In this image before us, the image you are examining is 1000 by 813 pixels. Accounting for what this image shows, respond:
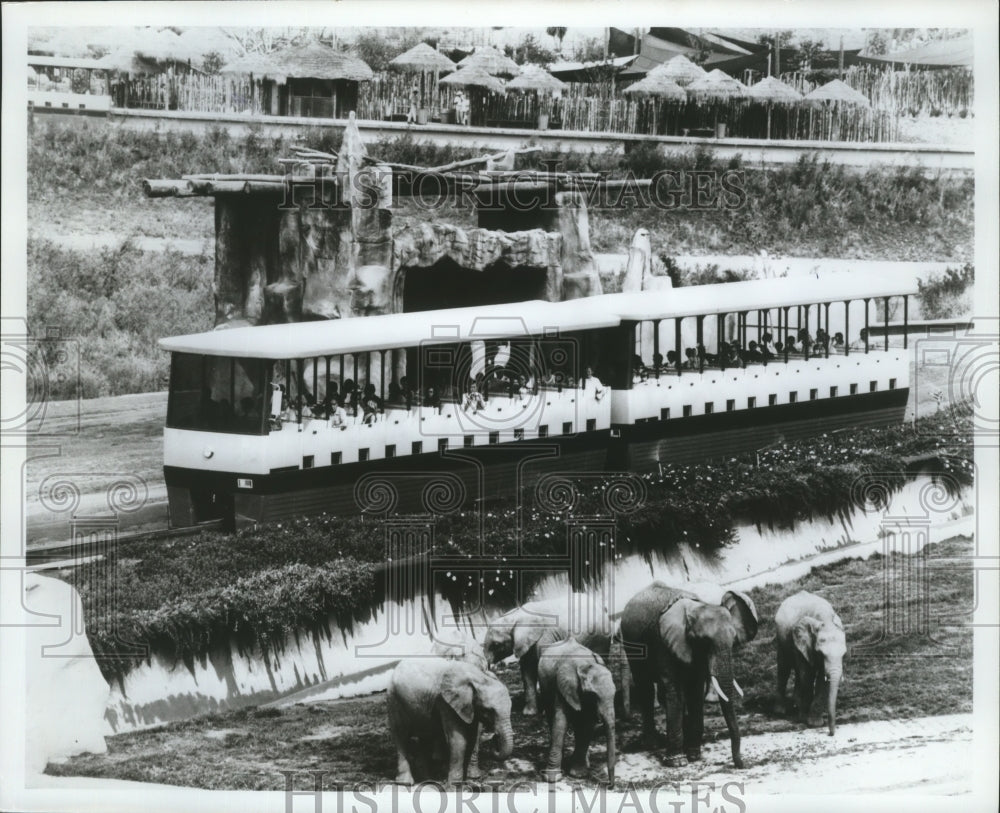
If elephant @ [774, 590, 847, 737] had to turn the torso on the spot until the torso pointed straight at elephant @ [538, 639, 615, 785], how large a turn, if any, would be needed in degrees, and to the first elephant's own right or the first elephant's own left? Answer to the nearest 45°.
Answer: approximately 90° to the first elephant's own right

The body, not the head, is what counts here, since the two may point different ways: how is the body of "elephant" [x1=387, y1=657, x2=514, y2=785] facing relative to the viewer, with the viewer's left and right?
facing to the right of the viewer

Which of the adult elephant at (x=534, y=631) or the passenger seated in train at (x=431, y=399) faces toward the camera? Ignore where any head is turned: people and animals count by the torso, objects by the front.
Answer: the passenger seated in train

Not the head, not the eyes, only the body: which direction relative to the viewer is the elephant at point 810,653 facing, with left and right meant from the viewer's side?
facing the viewer and to the right of the viewer

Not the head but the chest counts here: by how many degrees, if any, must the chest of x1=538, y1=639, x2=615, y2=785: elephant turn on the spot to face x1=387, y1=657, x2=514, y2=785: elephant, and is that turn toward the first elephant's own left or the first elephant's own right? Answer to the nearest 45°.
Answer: approximately 135° to the first elephant's own right

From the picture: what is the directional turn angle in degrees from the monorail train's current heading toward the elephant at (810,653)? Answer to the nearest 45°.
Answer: approximately 135° to its left

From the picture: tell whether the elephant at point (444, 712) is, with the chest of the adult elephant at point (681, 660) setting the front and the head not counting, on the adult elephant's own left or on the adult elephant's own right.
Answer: on the adult elephant's own right

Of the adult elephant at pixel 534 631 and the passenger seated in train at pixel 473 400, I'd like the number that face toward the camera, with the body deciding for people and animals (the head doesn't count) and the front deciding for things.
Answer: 1

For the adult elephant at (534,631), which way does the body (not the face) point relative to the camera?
to the viewer's left

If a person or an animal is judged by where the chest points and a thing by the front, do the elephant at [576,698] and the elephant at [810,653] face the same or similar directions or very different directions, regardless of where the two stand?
same or similar directions

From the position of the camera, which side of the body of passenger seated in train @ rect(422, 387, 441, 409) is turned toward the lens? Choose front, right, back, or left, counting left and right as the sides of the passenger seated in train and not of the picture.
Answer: front

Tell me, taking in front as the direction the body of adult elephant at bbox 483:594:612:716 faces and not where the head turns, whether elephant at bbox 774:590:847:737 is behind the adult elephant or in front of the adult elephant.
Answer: behind

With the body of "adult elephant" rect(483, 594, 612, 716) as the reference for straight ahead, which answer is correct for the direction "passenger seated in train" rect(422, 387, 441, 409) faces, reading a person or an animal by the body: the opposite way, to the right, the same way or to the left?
to the left

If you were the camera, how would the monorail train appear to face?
facing the viewer and to the left of the viewer
